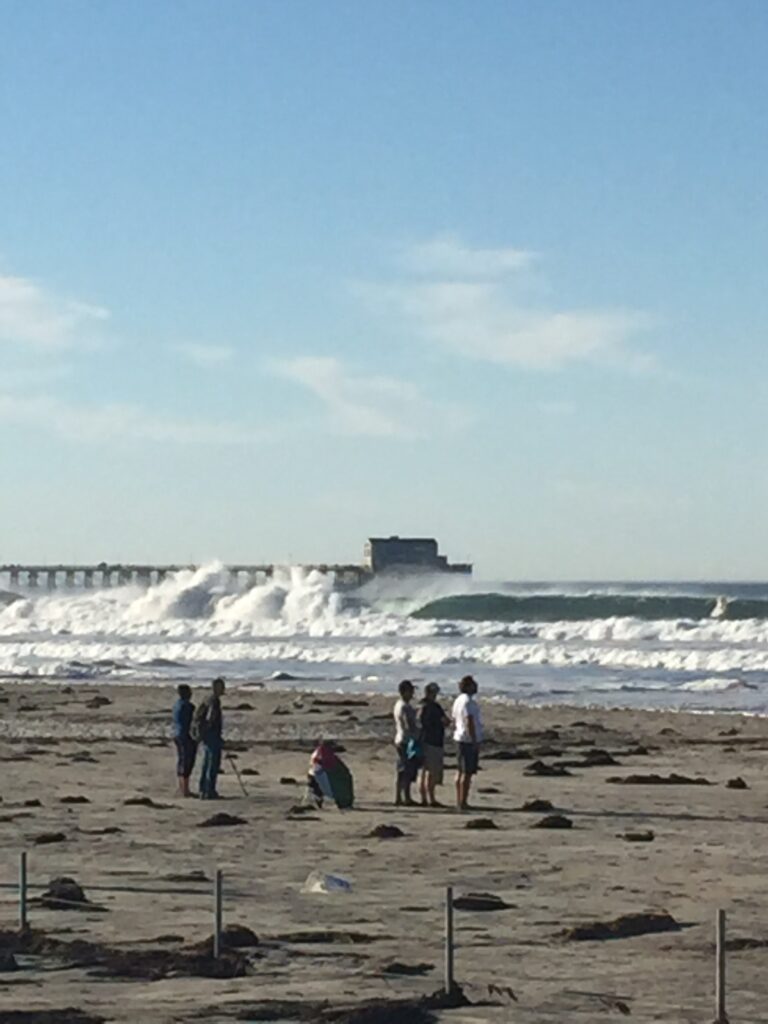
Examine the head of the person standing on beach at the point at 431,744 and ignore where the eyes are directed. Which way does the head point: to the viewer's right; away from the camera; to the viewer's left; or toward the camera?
away from the camera

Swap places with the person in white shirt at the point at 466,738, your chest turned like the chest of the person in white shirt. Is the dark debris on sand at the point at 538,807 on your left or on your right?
on your right

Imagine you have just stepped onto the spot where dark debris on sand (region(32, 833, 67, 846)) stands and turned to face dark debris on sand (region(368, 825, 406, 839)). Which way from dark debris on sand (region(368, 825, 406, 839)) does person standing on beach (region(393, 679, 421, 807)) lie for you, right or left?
left

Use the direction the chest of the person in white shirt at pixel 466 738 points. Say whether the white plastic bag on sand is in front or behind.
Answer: behind

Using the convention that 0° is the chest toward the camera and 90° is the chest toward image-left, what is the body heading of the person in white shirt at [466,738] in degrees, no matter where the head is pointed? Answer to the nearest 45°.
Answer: approximately 225°

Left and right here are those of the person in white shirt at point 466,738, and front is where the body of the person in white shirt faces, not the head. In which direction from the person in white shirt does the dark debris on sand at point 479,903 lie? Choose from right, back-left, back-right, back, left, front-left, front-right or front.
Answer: back-right

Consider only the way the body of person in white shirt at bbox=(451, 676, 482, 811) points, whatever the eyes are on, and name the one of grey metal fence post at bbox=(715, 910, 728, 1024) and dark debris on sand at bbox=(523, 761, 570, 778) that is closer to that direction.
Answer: the dark debris on sand

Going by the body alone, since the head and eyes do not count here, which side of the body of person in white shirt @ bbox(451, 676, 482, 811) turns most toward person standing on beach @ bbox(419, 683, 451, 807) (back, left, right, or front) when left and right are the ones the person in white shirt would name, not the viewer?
left

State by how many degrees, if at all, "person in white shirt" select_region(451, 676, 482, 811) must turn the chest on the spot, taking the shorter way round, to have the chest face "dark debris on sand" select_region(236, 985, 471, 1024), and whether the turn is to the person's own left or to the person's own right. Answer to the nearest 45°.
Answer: approximately 135° to the person's own right

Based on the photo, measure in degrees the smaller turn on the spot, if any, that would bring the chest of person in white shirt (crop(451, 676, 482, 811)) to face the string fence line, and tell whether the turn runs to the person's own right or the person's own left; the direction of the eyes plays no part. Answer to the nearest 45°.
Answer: approximately 135° to the person's own right
